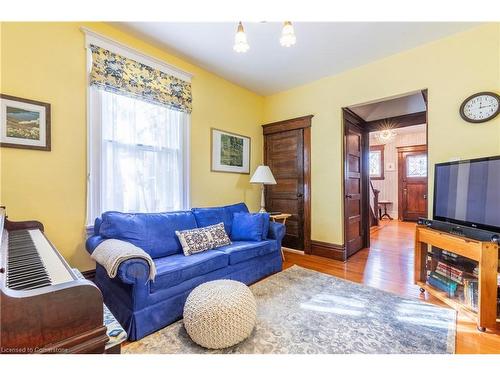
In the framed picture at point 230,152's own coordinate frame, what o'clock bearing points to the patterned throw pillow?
The patterned throw pillow is roughly at 2 o'clock from the framed picture.

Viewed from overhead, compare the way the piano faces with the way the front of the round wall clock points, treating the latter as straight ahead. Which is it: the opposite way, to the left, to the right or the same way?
the opposite way

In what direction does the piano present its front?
to the viewer's right

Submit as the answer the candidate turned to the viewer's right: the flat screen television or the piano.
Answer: the piano

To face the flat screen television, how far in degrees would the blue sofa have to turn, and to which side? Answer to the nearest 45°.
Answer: approximately 45° to its left

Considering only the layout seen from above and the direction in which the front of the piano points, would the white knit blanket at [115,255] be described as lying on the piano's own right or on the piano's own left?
on the piano's own left
